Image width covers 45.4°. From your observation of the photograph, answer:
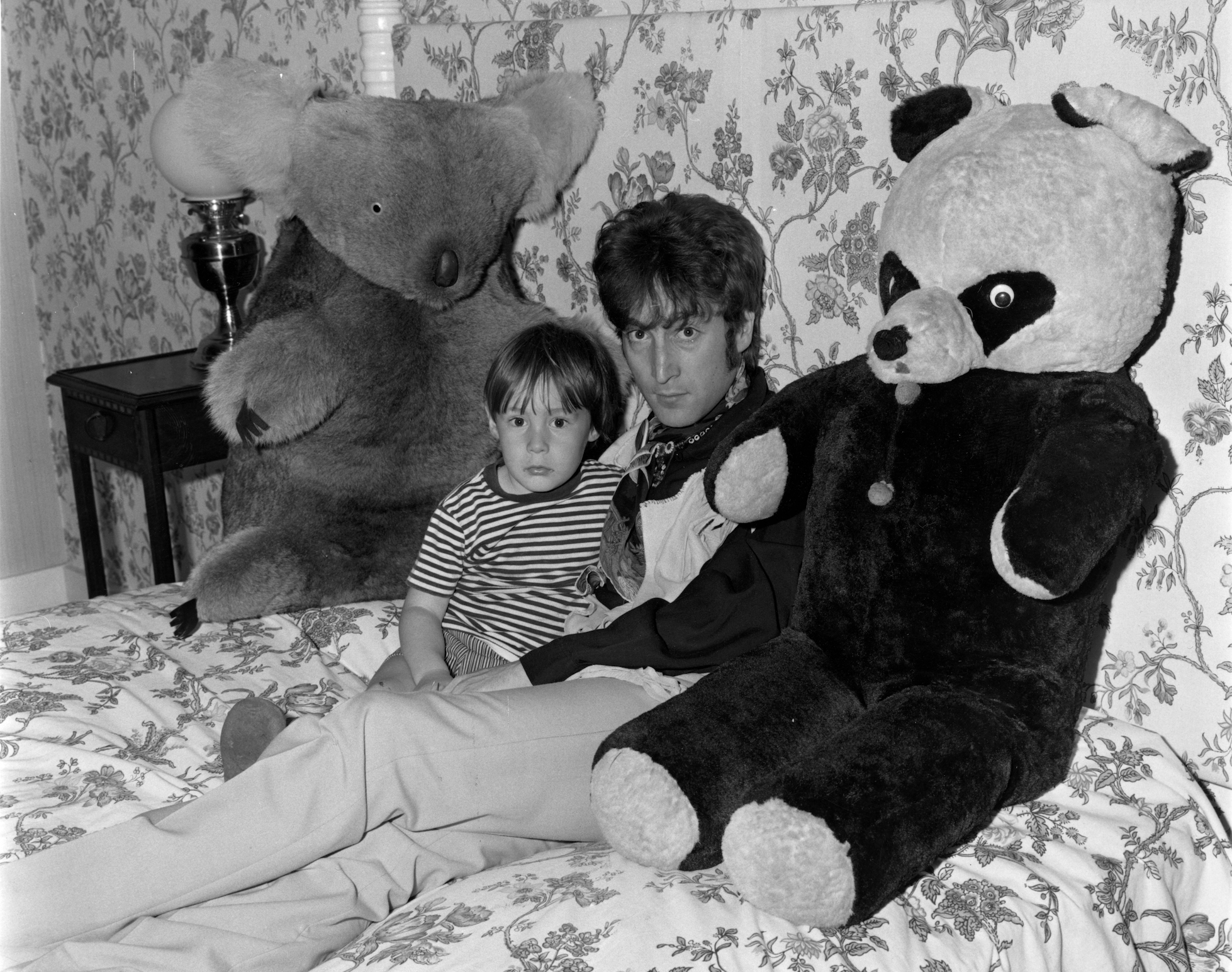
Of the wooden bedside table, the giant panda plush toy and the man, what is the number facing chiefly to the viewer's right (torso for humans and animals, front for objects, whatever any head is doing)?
0

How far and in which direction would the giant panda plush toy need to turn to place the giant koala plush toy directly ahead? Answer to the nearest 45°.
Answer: approximately 90° to its right

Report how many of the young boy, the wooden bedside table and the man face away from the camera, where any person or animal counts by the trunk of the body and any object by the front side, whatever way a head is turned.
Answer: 0

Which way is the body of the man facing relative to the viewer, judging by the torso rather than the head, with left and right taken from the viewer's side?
facing the viewer and to the left of the viewer

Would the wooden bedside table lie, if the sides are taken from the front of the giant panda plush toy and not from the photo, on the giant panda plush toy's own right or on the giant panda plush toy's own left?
on the giant panda plush toy's own right

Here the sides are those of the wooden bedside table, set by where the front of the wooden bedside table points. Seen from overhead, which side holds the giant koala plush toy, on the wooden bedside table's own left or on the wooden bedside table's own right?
on the wooden bedside table's own left

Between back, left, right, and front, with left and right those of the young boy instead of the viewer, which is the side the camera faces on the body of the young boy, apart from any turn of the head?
front

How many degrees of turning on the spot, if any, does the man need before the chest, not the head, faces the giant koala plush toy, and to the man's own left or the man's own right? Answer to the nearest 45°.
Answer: approximately 135° to the man's own right
